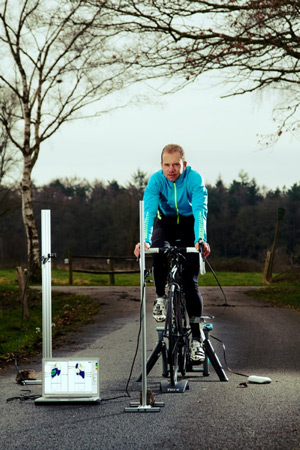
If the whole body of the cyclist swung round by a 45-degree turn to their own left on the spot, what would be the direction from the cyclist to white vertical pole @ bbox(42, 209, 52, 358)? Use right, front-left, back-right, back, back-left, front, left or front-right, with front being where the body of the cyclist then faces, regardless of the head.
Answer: back-right

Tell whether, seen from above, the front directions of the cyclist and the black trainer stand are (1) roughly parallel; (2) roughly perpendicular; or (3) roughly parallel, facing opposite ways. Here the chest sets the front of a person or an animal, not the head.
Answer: roughly parallel

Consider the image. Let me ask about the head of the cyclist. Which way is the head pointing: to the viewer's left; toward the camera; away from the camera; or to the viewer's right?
toward the camera

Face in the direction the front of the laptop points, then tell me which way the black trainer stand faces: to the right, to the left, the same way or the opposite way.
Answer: the same way

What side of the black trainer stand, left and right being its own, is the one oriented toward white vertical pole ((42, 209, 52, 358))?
right

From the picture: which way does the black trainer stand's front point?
toward the camera

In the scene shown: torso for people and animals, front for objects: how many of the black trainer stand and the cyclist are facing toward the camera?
2

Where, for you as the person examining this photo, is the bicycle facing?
facing the viewer

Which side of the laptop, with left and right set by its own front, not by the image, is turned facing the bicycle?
left

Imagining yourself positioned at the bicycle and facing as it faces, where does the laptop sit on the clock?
The laptop is roughly at 2 o'clock from the bicycle.

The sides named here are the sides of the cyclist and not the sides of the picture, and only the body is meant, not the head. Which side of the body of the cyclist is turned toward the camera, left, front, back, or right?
front

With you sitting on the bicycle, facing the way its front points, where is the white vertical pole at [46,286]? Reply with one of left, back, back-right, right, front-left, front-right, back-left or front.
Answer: right
